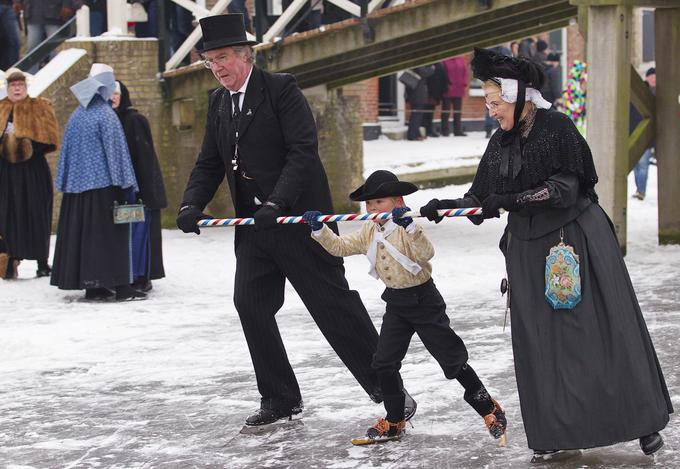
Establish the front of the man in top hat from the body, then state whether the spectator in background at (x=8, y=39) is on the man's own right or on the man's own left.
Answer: on the man's own right

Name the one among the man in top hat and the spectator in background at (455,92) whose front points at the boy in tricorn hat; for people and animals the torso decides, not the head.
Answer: the spectator in background

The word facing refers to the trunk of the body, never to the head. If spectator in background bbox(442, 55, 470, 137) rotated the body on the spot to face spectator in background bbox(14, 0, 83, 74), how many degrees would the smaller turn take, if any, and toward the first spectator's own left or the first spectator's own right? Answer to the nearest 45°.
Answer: approximately 45° to the first spectator's own right

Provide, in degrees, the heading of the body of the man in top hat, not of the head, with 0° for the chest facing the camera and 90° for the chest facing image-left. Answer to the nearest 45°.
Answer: approximately 45°

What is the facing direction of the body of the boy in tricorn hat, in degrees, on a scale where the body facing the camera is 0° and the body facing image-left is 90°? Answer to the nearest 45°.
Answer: approximately 45°
